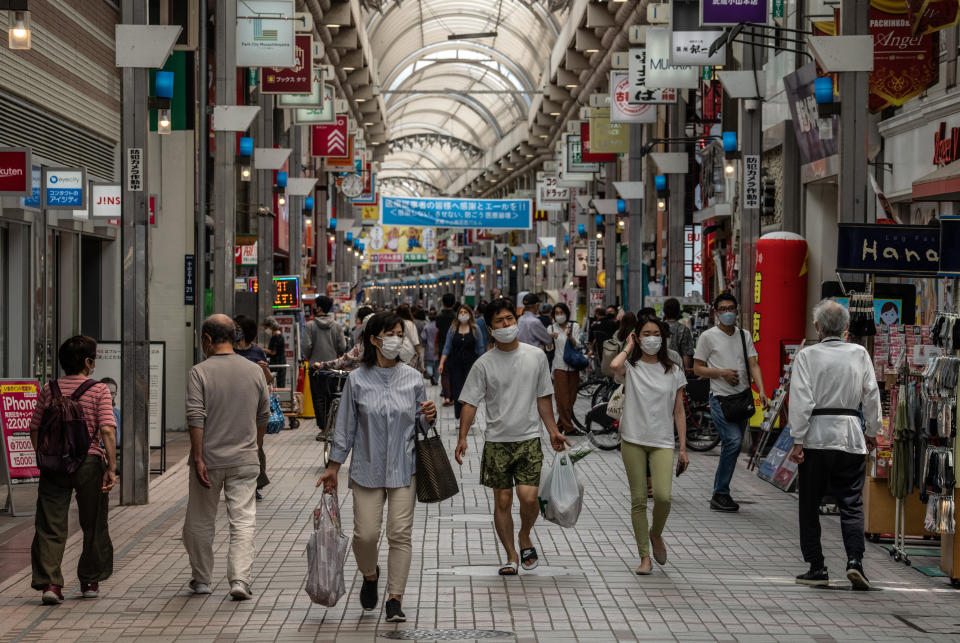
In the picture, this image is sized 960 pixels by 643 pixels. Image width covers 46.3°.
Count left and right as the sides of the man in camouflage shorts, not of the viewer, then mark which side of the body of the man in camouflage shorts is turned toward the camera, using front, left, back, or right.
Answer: front

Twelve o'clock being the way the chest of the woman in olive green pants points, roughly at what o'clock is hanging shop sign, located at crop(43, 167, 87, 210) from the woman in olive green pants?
The hanging shop sign is roughly at 4 o'clock from the woman in olive green pants.

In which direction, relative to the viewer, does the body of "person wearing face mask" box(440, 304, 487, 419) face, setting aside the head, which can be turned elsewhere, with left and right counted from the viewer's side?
facing the viewer

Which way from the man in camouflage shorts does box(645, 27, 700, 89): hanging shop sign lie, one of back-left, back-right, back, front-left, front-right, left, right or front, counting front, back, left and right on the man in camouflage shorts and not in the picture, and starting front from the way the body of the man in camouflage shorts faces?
back

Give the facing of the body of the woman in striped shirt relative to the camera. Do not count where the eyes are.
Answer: toward the camera

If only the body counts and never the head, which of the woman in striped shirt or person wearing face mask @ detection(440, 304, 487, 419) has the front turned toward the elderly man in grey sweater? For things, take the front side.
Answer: the person wearing face mask

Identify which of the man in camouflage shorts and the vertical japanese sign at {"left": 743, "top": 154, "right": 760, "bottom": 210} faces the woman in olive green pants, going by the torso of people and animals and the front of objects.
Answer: the vertical japanese sign

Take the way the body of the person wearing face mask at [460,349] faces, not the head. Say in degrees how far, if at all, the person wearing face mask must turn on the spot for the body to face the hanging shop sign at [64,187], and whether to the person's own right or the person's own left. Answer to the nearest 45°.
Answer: approximately 45° to the person's own right

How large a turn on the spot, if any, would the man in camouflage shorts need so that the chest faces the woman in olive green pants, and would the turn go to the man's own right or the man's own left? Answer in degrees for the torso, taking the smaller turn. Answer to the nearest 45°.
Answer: approximately 90° to the man's own left
